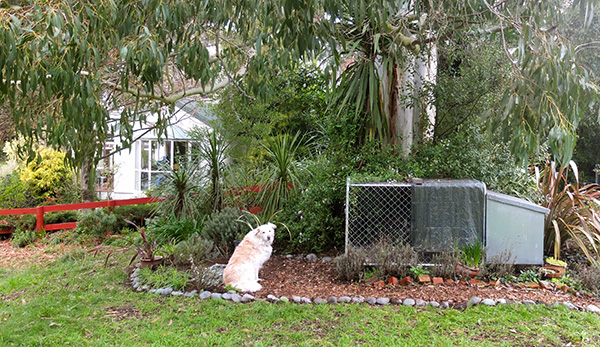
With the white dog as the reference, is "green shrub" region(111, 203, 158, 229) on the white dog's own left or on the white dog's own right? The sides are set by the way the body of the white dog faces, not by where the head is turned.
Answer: on the white dog's own left

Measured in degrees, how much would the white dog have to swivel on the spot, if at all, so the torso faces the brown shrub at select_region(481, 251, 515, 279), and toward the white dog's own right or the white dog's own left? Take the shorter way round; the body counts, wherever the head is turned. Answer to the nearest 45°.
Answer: approximately 45° to the white dog's own right

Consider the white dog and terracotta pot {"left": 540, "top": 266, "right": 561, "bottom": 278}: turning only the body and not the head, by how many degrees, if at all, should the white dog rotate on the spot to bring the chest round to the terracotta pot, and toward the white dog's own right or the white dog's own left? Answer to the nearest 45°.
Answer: approximately 45° to the white dog's own right

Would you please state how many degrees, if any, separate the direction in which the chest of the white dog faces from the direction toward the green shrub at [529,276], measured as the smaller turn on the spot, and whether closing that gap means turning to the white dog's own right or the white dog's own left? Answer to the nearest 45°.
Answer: approximately 45° to the white dog's own right

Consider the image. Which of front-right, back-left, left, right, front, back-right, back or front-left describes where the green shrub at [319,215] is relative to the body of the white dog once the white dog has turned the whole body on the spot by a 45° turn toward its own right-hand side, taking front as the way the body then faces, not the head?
front-left
